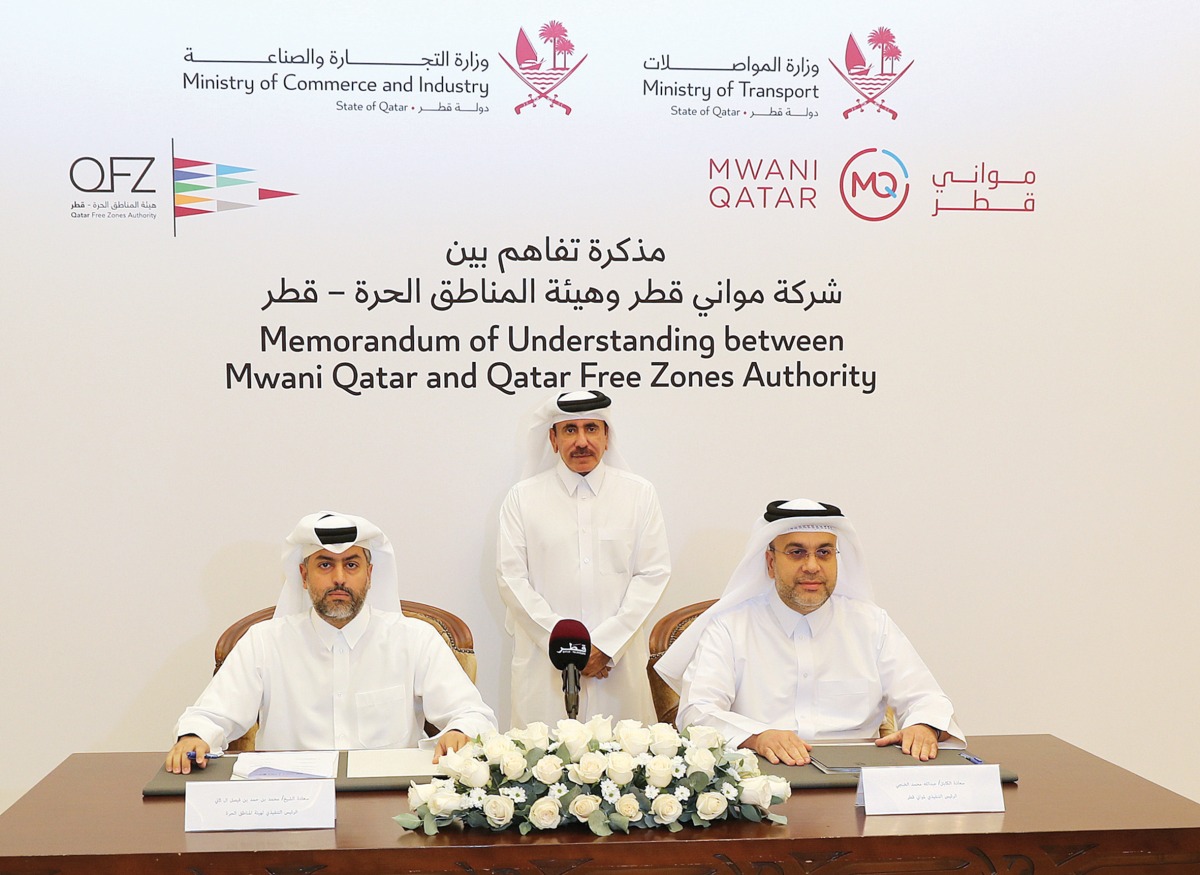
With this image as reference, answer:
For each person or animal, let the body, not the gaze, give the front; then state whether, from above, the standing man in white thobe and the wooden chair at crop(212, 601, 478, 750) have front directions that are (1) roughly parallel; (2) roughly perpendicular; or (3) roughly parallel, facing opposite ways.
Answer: roughly parallel

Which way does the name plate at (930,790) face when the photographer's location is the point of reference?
facing the viewer

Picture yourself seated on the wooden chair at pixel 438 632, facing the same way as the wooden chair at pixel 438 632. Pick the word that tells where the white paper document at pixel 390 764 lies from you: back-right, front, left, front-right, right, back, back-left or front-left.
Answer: front

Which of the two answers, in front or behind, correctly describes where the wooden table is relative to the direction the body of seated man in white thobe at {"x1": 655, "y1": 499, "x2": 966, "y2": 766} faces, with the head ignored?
in front

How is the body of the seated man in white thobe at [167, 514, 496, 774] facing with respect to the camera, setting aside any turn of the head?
toward the camera

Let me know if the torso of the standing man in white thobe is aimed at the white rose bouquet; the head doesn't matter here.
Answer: yes

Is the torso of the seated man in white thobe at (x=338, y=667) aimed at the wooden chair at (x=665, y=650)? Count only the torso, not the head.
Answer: no

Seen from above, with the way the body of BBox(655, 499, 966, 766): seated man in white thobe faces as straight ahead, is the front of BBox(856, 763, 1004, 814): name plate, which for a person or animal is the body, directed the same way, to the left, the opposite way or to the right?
the same way

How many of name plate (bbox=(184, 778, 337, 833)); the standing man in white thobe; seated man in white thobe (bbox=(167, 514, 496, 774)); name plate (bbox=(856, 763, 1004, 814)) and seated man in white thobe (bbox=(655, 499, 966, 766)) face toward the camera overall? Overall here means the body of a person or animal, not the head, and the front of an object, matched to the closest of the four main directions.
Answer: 5

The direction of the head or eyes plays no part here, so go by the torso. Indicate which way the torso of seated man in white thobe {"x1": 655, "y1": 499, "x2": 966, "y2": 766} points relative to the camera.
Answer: toward the camera

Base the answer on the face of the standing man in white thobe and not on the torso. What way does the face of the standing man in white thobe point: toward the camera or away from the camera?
toward the camera

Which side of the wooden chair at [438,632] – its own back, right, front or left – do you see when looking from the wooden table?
front
